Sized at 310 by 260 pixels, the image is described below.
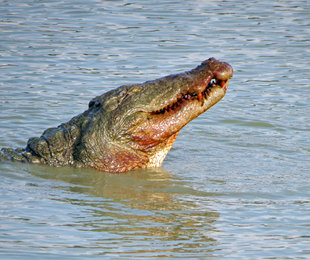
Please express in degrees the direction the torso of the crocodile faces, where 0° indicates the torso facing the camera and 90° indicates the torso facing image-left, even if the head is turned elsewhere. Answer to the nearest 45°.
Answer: approximately 270°
